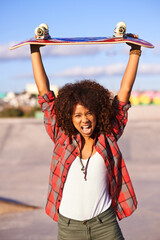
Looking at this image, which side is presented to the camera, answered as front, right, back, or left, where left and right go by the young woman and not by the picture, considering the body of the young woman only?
front
